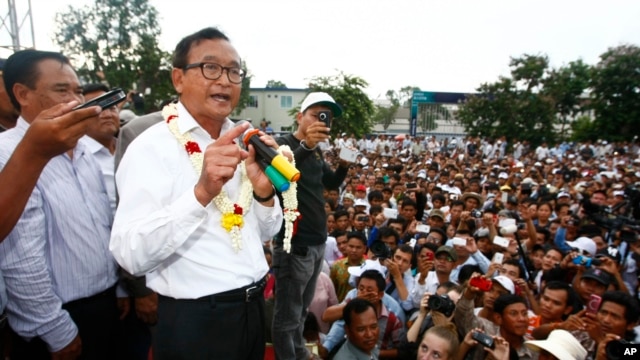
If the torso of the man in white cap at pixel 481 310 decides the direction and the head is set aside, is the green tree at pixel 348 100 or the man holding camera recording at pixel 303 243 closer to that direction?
the man holding camera recording

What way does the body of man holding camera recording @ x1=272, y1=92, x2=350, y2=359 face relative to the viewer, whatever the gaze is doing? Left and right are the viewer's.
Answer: facing the viewer and to the right of the viewer

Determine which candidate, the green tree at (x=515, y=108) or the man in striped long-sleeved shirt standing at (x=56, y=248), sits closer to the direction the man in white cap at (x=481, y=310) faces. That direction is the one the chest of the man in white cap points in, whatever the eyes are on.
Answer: the man in striped long-sleeved shirt standing

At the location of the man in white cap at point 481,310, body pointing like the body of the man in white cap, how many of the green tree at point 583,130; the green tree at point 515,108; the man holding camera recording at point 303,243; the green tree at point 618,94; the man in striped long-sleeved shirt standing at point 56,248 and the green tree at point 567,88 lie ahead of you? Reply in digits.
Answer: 2

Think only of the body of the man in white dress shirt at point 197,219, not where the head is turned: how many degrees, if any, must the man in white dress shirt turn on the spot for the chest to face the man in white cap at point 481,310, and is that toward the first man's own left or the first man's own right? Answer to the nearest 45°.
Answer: approximately 90° to the first man's own left

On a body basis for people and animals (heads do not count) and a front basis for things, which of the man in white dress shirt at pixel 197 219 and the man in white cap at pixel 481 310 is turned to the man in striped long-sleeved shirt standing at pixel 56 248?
the man in white cap

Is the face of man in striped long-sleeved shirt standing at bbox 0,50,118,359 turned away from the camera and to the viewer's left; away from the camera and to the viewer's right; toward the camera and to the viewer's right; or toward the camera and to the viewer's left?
toward the camera and to the viewer's right

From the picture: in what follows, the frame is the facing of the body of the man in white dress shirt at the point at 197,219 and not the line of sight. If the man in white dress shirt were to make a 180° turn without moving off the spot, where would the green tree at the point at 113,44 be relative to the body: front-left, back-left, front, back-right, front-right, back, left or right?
front-right

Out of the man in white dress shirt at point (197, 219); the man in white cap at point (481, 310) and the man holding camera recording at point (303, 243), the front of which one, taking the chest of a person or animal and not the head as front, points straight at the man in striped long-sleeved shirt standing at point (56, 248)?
the man in white cap

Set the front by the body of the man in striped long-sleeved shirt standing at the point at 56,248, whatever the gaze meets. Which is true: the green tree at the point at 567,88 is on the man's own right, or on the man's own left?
on the man's own left

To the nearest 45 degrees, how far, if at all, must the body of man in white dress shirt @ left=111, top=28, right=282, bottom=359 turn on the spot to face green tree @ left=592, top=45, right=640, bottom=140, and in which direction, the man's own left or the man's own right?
approximately 90° to the man's own left

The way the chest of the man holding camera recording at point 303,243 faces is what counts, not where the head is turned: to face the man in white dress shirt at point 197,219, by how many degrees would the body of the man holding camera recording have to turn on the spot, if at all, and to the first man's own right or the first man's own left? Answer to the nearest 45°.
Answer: approximately 45° to the first man's own right

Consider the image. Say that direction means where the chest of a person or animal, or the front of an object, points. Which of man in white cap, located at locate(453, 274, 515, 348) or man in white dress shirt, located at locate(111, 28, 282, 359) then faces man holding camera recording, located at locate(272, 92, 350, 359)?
the man in white cap
